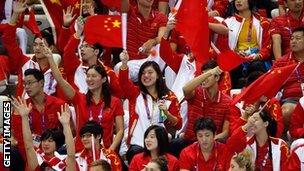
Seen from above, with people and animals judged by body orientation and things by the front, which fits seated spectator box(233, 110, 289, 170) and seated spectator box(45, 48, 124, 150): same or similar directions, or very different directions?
same or similar directions

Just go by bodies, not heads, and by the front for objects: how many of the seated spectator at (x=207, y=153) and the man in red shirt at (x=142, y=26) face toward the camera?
2

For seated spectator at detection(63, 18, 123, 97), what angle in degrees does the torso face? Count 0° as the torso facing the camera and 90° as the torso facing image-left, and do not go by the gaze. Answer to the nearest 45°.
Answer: approximately 45°

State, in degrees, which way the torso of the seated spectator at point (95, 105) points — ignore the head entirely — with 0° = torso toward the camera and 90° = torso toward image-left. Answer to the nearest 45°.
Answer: approximately 45°

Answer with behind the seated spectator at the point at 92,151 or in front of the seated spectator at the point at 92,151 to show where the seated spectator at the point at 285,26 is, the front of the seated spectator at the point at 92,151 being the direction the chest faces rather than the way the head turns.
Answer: behind

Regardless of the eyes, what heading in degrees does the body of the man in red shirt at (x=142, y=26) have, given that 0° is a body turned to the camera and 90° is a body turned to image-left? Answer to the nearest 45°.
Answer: approximately 0°

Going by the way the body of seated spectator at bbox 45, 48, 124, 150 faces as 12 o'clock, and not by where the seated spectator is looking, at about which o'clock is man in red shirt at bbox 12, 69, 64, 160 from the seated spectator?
The man in red shirt is roughly at 2 o'clock from the seated spectator.

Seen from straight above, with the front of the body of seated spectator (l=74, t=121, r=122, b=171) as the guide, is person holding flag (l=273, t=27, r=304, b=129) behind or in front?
behind

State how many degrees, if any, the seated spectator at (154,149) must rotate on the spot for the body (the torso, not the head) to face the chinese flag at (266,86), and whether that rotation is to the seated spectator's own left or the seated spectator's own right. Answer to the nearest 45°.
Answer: approximately 135° to the seated spectator's own left

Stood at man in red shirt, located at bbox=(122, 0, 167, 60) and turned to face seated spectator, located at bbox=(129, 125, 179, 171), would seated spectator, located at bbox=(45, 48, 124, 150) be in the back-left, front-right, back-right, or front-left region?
front-right

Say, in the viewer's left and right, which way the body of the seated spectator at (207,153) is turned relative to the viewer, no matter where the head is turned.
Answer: facing the viewer

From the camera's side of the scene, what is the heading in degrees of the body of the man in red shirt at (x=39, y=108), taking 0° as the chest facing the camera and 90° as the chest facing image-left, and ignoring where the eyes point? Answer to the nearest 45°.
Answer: approximately 45°
